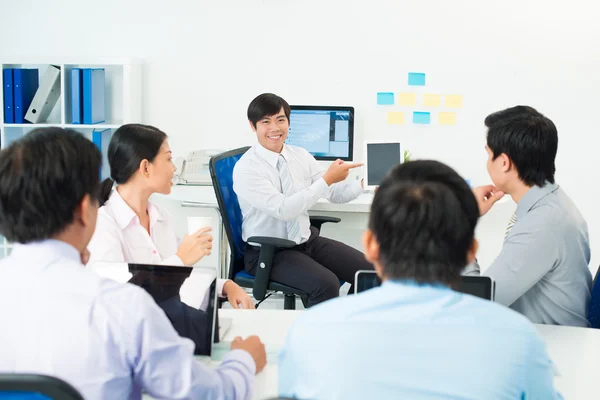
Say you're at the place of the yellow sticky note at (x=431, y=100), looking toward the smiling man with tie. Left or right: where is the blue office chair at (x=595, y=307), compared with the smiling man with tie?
left

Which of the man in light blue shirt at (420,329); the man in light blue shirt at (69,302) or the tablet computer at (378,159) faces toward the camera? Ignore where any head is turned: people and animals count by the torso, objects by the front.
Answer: the tablet computer

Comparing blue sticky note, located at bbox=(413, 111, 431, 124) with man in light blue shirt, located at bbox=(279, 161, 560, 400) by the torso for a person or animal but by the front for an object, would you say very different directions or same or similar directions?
very different directions

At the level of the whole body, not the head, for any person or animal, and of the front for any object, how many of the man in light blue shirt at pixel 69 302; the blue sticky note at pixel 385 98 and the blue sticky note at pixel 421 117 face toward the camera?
2

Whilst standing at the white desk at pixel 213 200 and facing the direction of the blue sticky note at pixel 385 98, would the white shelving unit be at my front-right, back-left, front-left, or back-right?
back-left

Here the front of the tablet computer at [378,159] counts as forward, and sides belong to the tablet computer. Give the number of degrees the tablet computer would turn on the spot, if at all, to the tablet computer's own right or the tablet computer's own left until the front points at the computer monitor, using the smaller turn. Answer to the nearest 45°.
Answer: approximately 135° to the tablet computer's own right

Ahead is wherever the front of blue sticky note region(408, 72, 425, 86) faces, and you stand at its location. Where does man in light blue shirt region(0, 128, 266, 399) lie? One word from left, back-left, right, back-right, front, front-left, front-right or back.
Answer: front

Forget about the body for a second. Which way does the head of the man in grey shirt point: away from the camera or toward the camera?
away from the camera

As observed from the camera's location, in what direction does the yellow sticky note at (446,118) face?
facing the viewer

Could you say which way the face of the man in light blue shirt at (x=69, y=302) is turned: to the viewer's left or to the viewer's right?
to the viewer's right

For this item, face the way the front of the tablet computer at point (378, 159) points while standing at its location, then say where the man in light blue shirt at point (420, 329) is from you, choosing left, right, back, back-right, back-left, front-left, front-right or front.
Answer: front

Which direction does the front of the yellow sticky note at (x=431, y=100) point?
toward the camera

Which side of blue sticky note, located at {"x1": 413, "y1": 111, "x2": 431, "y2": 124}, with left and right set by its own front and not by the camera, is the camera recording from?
front

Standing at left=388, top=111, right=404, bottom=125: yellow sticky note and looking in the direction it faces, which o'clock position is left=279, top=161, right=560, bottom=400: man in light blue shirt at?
The man in light blue shirt is roughly at 12 o'clock from the yellow sticky note.

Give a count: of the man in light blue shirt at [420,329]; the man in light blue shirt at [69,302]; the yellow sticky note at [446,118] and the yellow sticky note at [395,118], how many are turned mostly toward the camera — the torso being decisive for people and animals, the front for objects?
2

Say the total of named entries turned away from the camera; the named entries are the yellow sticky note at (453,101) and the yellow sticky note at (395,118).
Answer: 0
